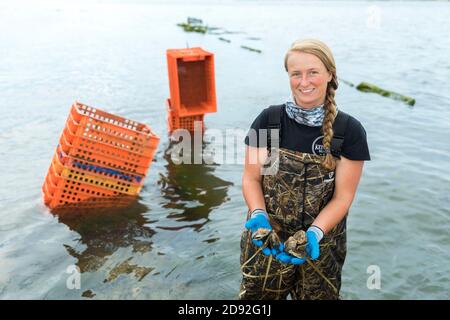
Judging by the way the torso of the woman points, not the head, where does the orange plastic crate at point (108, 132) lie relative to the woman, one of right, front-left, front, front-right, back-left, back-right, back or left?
back-right

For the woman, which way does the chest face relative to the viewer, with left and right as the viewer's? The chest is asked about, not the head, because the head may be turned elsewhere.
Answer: facing the viewer

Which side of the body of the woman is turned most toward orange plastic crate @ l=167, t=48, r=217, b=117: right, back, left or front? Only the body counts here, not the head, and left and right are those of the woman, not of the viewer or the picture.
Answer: back

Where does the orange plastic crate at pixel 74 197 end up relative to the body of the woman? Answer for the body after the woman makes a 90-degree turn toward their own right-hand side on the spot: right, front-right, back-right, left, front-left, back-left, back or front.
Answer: front-right

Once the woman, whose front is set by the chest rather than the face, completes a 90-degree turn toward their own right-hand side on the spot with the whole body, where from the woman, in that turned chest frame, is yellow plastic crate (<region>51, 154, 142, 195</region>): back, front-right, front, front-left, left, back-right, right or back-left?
front-right

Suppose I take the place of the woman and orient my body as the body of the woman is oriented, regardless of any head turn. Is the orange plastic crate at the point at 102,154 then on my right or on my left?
on my right

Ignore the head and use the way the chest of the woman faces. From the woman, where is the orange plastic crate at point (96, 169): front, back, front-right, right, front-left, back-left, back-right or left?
back-right
